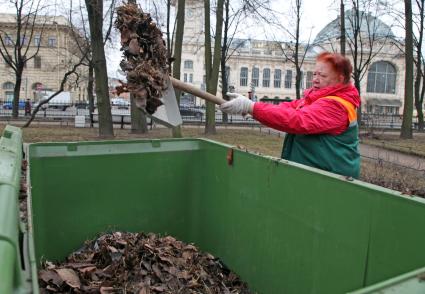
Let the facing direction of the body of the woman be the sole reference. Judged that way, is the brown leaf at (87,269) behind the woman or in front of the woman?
in front

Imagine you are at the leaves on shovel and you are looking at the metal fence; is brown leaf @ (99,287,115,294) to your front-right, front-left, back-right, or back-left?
back-left

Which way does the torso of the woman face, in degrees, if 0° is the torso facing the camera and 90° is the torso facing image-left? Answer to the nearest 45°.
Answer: approximately 90°

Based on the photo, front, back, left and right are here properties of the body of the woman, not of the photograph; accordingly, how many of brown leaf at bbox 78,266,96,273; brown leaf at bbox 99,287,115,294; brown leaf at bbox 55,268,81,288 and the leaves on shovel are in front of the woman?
4

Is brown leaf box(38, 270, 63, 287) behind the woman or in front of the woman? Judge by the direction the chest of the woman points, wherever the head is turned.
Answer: in front

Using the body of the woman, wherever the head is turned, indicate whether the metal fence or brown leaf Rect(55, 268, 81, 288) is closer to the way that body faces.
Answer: the brown leaf

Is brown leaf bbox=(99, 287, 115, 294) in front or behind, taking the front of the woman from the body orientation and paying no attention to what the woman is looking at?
in front

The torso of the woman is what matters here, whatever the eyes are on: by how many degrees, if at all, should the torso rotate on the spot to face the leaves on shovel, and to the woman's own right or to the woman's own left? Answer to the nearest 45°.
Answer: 0° — they already face it
